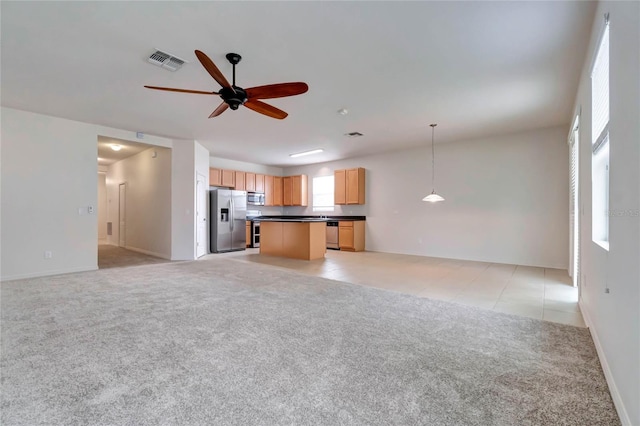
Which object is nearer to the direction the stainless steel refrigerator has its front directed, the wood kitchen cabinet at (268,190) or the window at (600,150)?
the window

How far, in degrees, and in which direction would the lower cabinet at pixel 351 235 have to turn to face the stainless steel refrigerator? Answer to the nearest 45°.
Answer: approximately 45° to its right

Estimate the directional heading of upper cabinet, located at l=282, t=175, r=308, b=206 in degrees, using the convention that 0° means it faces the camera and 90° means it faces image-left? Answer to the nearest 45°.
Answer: approximately 45°

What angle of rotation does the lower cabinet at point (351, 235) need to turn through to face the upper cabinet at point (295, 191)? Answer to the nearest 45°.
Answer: approximately 90° to its right

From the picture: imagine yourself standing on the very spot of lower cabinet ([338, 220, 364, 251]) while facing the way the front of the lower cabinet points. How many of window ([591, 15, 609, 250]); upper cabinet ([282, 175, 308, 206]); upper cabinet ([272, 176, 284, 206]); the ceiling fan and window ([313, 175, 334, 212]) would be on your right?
3

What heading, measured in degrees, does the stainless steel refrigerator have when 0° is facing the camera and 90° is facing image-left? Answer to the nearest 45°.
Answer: approximately 315°

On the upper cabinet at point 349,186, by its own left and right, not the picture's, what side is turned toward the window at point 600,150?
left

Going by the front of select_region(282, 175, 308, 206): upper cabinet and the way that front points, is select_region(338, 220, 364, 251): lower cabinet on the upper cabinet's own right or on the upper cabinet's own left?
on the upper cabinet's own left

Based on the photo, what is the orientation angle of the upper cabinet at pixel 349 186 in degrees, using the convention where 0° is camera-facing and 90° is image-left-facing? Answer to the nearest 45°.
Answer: approximately 45°
